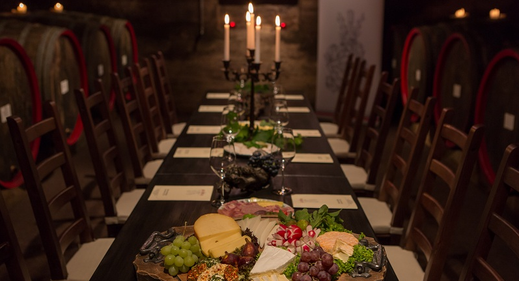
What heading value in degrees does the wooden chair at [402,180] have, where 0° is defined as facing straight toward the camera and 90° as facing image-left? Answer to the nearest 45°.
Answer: approximately 90°

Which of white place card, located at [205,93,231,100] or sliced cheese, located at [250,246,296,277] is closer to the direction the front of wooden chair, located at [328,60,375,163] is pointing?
the white place card

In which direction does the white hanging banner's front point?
toward the camera

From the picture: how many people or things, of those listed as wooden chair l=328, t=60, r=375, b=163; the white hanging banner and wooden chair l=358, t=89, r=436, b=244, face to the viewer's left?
2

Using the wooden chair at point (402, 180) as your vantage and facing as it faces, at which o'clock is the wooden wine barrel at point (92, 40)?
The wooden wine barrel is roughly at 1 o'clock from the wooden chair.

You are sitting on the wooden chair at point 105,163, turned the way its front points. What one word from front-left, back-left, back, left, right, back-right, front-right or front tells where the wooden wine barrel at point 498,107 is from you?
front

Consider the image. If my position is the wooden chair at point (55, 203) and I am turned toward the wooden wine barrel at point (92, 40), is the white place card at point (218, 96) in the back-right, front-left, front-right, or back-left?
front-right

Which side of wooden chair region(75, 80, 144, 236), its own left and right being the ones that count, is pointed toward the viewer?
right

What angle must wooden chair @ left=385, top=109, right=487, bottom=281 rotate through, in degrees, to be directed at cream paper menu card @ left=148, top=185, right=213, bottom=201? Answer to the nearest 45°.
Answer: approximately 45° to its right

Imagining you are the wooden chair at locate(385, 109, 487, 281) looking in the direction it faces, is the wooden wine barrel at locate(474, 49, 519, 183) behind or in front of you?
behind

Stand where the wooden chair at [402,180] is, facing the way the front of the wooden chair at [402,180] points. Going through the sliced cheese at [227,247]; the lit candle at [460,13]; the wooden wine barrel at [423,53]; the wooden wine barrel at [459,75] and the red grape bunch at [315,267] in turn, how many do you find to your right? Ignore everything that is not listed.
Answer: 3

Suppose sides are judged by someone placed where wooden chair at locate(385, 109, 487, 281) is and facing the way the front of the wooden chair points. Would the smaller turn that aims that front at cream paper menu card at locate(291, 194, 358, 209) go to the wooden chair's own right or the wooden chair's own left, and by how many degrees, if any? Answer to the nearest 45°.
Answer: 0° — it already faces it

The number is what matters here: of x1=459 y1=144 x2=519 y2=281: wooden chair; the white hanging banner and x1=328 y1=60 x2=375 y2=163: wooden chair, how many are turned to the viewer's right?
0

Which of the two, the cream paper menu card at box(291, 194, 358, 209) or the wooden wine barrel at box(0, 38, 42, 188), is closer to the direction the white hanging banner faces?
the cream paper menu card

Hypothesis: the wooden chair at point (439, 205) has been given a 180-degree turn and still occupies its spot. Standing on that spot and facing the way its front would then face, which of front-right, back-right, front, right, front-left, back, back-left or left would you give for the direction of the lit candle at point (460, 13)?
front-left

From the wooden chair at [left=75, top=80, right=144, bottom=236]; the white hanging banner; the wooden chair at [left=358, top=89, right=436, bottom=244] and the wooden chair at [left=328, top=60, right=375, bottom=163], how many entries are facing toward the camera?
1

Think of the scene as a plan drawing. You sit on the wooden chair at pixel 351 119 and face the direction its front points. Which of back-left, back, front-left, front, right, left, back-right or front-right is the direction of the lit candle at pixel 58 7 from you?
front

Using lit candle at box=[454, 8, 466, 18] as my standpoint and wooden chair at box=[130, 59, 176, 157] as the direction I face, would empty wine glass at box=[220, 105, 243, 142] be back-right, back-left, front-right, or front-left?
front-left

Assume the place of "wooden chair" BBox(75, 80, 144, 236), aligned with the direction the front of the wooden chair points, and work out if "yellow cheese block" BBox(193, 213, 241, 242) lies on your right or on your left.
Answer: on your right
